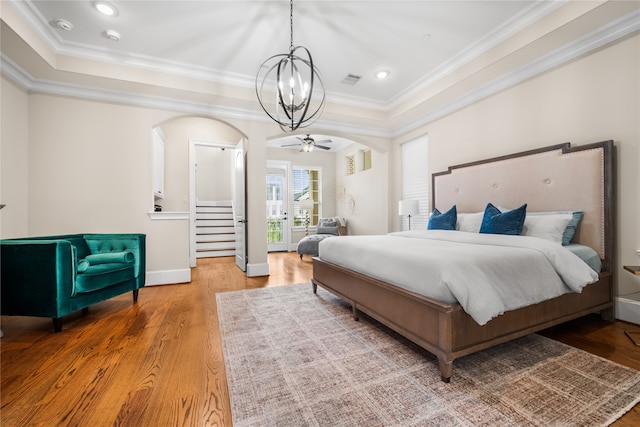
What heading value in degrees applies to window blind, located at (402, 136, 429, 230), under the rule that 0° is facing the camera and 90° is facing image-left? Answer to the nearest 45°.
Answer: approximately 45°

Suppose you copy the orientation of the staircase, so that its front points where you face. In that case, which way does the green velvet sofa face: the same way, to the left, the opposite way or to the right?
to the left

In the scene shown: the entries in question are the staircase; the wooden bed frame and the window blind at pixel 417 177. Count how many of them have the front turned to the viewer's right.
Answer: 0

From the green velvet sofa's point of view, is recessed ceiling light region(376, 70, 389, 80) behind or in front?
in front

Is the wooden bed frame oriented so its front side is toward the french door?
no

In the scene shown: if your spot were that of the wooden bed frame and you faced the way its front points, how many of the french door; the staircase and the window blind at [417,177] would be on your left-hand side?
0

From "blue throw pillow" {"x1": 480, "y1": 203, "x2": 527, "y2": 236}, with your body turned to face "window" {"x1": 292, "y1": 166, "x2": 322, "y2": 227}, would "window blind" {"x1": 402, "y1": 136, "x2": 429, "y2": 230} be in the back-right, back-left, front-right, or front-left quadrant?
front-right

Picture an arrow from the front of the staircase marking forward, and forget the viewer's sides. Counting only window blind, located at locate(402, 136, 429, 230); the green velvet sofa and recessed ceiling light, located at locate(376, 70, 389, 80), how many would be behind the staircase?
0

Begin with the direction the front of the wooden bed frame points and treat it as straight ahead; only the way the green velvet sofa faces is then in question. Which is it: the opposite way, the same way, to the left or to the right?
the opposite way

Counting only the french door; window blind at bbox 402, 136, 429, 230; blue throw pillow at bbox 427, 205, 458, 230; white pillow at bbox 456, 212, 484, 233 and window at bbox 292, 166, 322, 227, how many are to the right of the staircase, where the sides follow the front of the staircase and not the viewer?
0

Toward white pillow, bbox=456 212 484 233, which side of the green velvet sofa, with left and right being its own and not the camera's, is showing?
front

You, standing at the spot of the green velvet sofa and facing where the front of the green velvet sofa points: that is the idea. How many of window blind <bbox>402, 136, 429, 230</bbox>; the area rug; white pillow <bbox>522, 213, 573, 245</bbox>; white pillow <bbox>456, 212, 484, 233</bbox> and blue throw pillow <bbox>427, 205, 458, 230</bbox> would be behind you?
0

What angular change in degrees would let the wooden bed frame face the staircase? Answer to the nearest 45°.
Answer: approximately 45° to its right

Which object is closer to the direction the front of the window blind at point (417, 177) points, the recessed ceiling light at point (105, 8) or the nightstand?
the recessed ceiling light

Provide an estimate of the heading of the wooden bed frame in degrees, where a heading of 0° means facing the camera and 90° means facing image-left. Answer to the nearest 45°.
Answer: approximately 45°

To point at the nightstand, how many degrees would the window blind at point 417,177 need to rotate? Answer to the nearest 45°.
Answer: approximately 90° to its left

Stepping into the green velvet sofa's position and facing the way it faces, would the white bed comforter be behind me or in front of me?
in front

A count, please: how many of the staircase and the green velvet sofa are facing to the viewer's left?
0

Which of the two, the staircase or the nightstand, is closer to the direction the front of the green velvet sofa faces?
the nightstand

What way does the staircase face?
toward the camera
